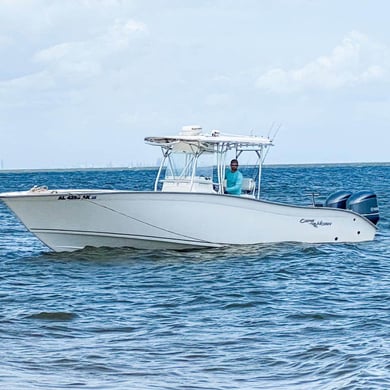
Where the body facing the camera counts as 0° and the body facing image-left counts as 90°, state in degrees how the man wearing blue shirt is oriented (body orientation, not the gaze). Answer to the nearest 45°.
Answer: approximately 0°
